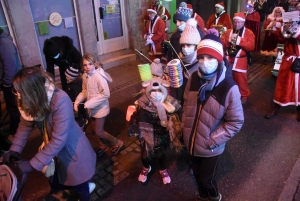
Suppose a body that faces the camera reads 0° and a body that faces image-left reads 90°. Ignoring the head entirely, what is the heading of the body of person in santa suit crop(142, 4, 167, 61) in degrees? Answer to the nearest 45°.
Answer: approximately 45°

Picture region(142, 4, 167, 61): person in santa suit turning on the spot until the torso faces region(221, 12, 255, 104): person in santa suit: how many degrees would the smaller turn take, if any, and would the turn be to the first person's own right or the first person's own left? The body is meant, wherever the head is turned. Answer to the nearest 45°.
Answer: approximately 90° to the first person's own left

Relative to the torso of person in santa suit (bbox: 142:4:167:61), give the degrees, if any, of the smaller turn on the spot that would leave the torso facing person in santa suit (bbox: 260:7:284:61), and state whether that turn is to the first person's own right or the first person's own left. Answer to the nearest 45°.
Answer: approximately 135° to the first person's own left

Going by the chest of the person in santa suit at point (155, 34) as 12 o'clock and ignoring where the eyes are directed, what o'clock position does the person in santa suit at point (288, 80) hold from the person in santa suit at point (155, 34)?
the person in santa suit at point (288, 80) is roughly at 9 o'clock from the person in santa suit at point (155, 34).

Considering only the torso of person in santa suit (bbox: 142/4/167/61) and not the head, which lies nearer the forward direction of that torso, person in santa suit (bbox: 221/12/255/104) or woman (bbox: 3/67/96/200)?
the woman

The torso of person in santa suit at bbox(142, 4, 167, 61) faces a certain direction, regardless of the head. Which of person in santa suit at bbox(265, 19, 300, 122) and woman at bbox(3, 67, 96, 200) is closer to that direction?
the woman
